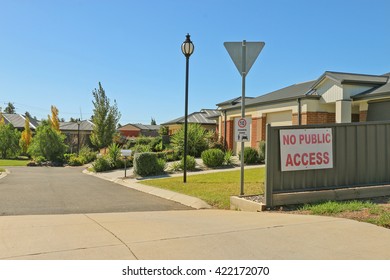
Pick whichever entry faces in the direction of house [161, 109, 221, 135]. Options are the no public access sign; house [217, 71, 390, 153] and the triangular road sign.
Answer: the triangular road sign

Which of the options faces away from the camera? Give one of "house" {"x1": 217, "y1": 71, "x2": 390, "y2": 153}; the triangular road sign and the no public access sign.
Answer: the triangular road sign

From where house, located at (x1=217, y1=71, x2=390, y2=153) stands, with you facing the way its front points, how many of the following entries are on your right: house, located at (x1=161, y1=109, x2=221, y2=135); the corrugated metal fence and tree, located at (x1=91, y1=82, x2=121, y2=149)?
2

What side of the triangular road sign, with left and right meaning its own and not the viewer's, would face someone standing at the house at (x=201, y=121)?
front

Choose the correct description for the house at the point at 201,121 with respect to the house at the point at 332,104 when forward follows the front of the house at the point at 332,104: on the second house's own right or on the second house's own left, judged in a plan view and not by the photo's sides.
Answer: on the second house's own right

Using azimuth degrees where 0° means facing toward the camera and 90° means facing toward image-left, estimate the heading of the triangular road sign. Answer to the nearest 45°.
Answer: approximately 180°

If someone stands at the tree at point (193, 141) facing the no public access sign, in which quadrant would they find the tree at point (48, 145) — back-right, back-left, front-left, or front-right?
back-right

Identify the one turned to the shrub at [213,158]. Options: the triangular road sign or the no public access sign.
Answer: the triangular road sign

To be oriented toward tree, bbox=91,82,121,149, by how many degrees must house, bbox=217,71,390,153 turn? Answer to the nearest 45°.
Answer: approximately 90° to its right

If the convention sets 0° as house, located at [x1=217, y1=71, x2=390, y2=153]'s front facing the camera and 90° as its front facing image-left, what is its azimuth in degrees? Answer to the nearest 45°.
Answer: approximately 45°

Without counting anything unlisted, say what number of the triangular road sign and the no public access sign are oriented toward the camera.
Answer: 1

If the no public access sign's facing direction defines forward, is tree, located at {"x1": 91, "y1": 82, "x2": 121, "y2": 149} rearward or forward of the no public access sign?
rearward

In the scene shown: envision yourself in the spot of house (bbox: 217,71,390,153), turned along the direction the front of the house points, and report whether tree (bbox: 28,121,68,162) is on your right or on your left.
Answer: on your right

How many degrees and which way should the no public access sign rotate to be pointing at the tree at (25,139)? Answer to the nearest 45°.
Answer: approximately 135° to its right
